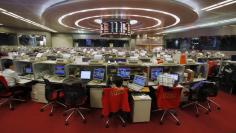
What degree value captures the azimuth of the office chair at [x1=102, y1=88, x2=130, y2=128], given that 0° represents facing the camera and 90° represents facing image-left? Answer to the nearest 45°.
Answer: approximately 180°

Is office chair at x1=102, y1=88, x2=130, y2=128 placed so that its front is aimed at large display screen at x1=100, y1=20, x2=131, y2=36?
yes

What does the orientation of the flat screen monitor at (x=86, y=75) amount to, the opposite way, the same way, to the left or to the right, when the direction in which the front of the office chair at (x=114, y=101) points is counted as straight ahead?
the opposite way

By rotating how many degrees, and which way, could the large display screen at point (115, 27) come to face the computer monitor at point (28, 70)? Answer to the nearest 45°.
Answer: approximately 45° to its right

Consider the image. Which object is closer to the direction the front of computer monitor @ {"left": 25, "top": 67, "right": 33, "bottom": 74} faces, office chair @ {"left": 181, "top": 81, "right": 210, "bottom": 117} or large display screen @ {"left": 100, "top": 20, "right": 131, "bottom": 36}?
the office chair

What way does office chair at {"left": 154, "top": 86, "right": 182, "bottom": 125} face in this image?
away from the camera

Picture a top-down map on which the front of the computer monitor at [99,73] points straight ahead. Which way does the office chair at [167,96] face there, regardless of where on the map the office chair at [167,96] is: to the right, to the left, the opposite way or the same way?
the opposite way

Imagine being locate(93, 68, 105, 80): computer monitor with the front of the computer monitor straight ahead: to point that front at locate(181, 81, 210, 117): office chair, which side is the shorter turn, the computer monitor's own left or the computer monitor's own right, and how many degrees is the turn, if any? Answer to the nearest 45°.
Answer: approximately 90° to the computer monitor's own left

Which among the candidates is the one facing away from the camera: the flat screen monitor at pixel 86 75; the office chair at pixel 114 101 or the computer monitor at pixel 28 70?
the office chair

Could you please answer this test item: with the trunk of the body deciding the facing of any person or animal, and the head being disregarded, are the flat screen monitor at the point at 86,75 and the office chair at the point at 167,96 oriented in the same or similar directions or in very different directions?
very different directions
